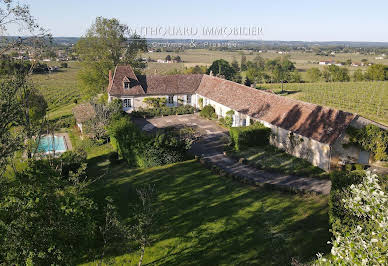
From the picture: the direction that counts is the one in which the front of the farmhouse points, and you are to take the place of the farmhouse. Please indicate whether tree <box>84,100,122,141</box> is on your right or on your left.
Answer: on your right

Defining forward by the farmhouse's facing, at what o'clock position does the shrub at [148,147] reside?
The shrub is roughly at 1 o'clock from the farmhouse.

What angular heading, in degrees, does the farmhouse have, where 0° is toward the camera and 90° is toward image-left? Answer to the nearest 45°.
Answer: approximately 45°

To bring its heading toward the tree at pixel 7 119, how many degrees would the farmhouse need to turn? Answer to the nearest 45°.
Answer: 0° — it already faces it

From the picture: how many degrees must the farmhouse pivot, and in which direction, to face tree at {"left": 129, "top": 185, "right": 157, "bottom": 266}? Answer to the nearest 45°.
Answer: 0° — it already faces it
